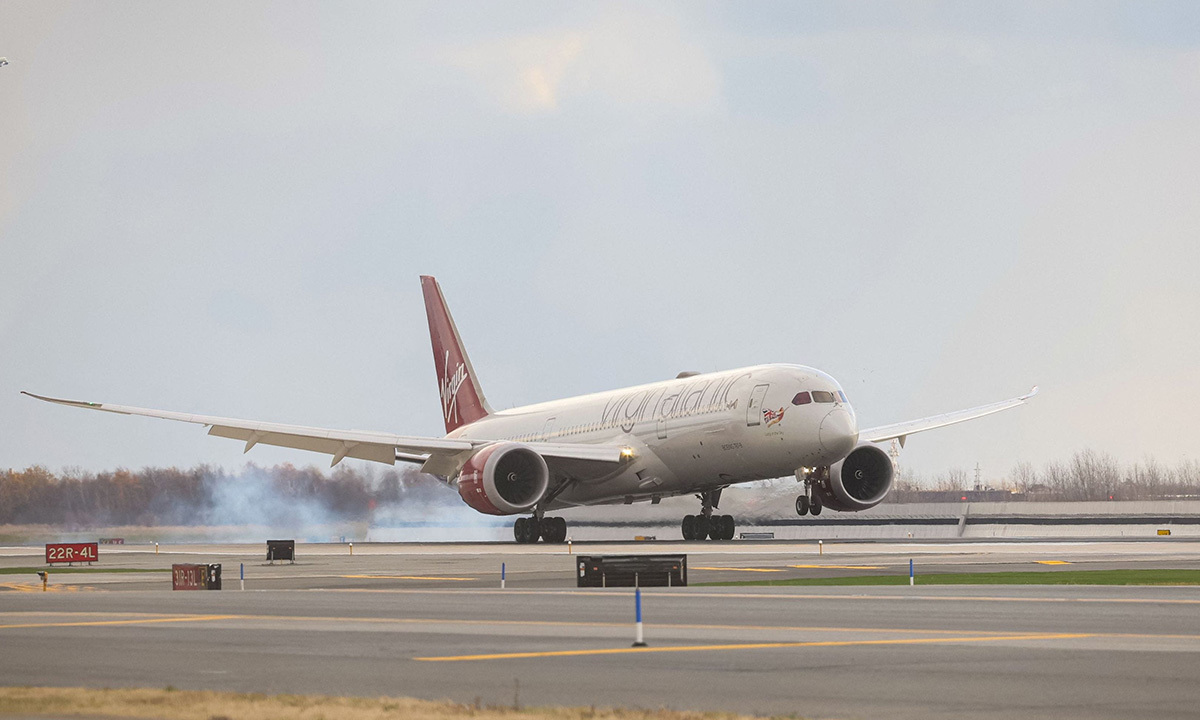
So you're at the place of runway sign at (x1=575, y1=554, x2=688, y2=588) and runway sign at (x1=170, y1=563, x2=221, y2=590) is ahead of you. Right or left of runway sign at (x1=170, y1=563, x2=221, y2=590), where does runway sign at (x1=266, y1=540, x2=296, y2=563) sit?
right

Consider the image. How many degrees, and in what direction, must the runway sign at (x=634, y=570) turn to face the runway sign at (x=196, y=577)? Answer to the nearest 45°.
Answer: approximately 45° to its left

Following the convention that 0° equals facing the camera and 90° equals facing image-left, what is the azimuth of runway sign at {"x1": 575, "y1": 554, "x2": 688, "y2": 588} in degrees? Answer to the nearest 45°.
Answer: approximately 180°

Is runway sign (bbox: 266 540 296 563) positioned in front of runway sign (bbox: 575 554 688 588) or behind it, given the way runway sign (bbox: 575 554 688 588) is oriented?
in front
